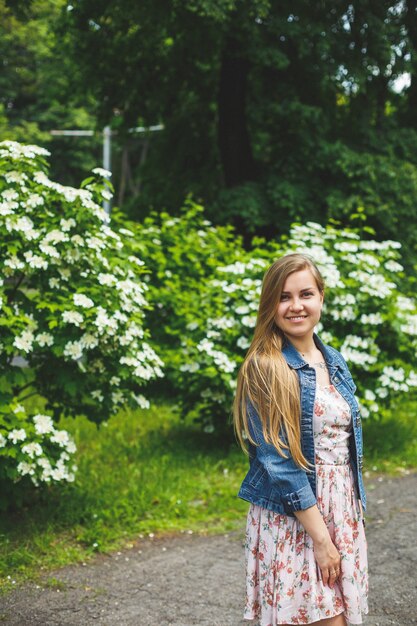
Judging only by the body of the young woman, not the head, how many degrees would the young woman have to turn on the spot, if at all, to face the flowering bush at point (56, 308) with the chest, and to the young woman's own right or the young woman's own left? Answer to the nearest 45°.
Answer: approximately 180°

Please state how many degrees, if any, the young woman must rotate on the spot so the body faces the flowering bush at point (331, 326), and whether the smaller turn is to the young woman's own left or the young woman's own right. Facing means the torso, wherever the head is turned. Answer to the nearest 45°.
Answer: approximately 135° to the young woman's own left

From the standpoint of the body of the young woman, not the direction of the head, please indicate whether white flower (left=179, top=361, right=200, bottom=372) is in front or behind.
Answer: behind

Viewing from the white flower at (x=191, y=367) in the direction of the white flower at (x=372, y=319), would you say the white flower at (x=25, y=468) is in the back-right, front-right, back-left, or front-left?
back-right

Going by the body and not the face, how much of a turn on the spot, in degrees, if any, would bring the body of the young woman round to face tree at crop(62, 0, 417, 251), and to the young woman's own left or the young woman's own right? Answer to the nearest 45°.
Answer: approximately 135° to the young woman's own left

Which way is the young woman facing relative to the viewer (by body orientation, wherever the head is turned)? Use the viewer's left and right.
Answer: facing the viewer and to the right of the viewer
